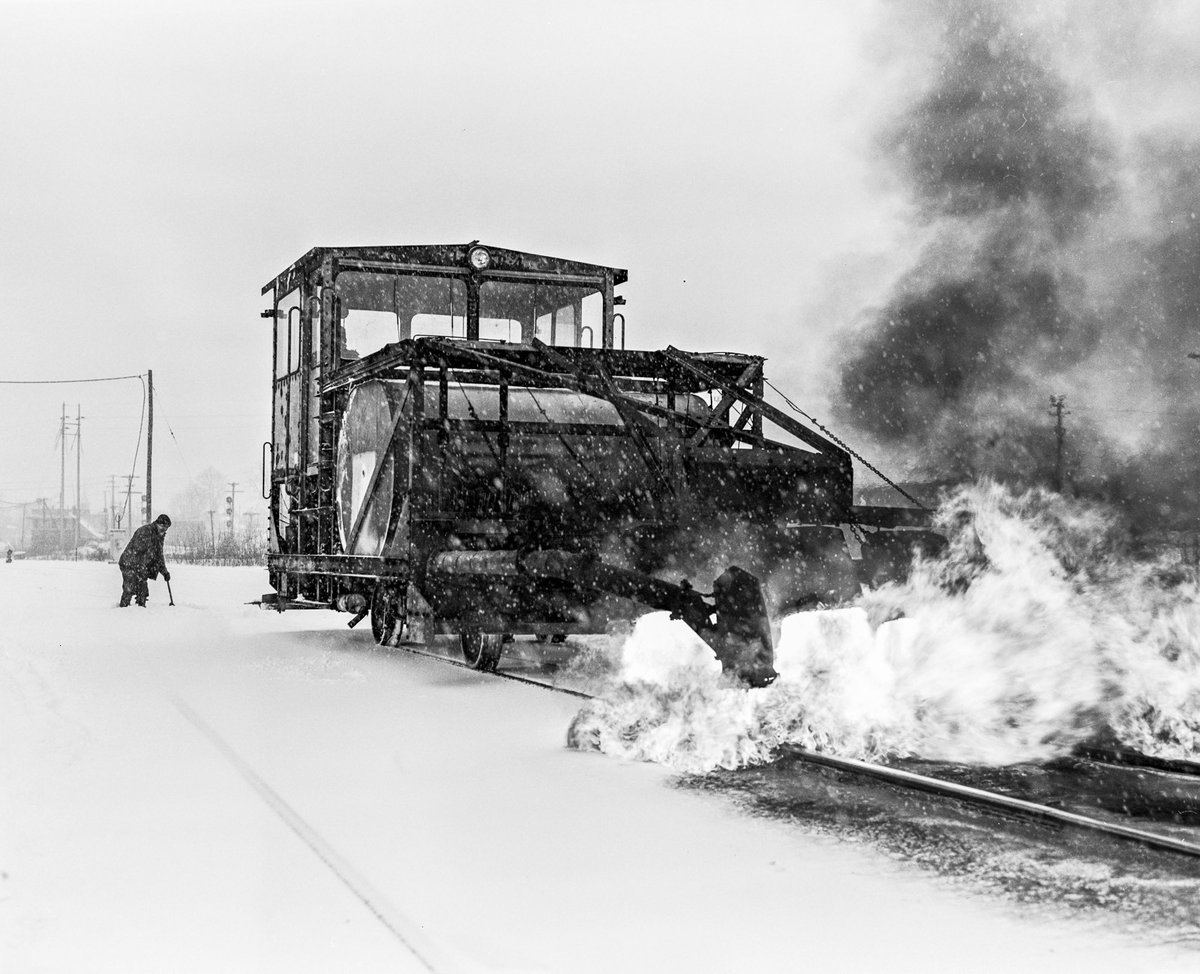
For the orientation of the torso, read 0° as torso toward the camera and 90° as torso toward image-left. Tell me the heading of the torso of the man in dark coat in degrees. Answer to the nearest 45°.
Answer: approximately 270°

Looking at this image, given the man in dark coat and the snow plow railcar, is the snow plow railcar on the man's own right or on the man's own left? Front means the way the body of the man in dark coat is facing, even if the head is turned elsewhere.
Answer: on the man's own right

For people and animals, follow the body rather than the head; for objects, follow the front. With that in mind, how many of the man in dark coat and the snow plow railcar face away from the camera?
0

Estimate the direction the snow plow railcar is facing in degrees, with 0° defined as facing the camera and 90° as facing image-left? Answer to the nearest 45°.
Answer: approximately 315°

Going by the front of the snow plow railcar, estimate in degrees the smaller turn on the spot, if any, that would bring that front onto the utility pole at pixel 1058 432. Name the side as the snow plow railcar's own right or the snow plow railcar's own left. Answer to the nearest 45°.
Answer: approximately 45° to the snow plow railcar's own left

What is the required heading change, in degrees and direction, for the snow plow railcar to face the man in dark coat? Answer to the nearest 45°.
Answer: approximately 180°
